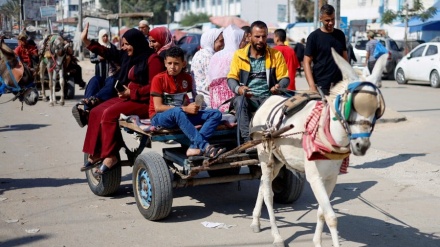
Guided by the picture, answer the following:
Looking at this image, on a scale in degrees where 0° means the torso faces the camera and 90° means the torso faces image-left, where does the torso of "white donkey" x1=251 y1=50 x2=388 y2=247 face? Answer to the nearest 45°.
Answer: approximately 315°

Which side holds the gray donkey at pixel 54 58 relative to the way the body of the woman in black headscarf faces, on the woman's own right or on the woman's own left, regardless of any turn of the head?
on the woman's own right

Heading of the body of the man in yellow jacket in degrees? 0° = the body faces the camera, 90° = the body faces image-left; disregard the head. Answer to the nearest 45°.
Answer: approximately 0°

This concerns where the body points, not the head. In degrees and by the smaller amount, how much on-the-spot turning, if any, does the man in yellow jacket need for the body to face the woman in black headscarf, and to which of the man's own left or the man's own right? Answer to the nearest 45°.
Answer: approximately 135° to the man's own right
